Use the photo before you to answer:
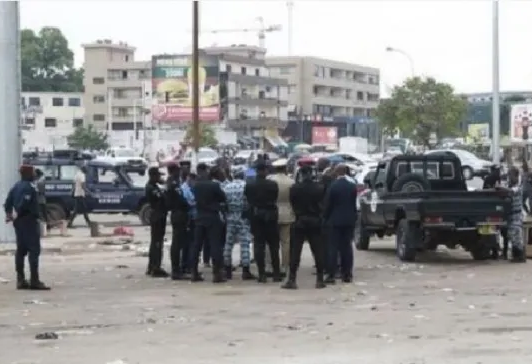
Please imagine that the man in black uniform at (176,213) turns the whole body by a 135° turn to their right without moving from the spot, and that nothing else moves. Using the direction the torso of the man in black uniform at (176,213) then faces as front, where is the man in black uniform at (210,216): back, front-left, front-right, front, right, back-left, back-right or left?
left

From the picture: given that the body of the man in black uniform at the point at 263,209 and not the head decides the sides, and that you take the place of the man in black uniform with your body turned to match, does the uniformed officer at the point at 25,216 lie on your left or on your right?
on your left

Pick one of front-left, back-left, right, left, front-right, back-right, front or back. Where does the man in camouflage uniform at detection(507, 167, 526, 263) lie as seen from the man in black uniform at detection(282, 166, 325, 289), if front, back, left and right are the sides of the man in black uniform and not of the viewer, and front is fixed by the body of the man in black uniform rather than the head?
front-right

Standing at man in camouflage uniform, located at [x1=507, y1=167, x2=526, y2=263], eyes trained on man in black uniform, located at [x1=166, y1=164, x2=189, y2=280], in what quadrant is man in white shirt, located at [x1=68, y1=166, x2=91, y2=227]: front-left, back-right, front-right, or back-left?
front-right

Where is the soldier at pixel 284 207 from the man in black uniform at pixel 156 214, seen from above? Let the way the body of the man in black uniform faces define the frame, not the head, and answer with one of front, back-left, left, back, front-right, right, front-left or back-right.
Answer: front-right

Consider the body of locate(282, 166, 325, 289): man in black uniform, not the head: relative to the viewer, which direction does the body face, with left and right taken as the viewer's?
facing away from the viewer

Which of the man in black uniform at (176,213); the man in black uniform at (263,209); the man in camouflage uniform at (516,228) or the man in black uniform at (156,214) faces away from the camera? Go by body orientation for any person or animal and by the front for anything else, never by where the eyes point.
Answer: the man in black uniform at (263,209)

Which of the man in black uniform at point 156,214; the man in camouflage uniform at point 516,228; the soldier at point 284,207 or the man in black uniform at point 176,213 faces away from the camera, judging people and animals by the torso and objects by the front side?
the soldier

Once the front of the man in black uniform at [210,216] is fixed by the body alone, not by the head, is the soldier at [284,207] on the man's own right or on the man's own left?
on the man's own right

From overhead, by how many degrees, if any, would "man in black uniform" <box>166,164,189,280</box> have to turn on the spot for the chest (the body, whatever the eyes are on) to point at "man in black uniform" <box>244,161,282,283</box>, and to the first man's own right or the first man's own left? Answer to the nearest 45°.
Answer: approximately 45° to the first man's own right

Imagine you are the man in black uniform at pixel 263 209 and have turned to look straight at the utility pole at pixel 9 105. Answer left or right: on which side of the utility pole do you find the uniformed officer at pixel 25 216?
left

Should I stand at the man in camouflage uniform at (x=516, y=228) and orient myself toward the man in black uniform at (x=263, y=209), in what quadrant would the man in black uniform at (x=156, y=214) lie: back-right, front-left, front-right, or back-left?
front-right

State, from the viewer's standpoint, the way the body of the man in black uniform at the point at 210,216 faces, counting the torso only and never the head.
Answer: away from the camera
